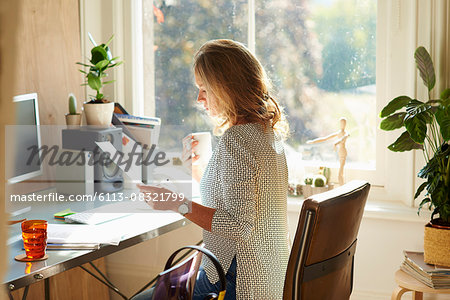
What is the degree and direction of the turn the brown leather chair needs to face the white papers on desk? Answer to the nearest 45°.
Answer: approximately 45° to its left

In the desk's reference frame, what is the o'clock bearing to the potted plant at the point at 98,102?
The potted plant is roughly at 8 o'clock from the desk.

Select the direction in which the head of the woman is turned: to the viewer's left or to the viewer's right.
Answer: to the viewer's left

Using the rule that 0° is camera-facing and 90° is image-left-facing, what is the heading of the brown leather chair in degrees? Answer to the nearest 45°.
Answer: approximately 135°

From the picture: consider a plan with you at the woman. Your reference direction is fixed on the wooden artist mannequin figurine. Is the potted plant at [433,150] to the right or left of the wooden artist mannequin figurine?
right

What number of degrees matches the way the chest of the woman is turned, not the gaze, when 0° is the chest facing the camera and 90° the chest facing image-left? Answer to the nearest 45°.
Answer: approximately 90°

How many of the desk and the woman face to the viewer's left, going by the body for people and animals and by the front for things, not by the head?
1

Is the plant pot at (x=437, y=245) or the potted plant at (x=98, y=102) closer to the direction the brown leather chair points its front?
the potted plant

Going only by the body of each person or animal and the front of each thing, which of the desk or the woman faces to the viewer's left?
the woman

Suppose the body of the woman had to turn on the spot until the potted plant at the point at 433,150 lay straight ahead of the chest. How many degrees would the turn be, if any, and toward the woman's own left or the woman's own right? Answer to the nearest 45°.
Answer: approximately 135° to the woman's own right

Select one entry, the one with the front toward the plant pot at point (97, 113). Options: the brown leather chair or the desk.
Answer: the brown leather chair

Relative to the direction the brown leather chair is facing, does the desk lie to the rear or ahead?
ahead

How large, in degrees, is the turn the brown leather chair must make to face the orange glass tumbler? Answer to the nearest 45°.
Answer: approximately 45° to its left
